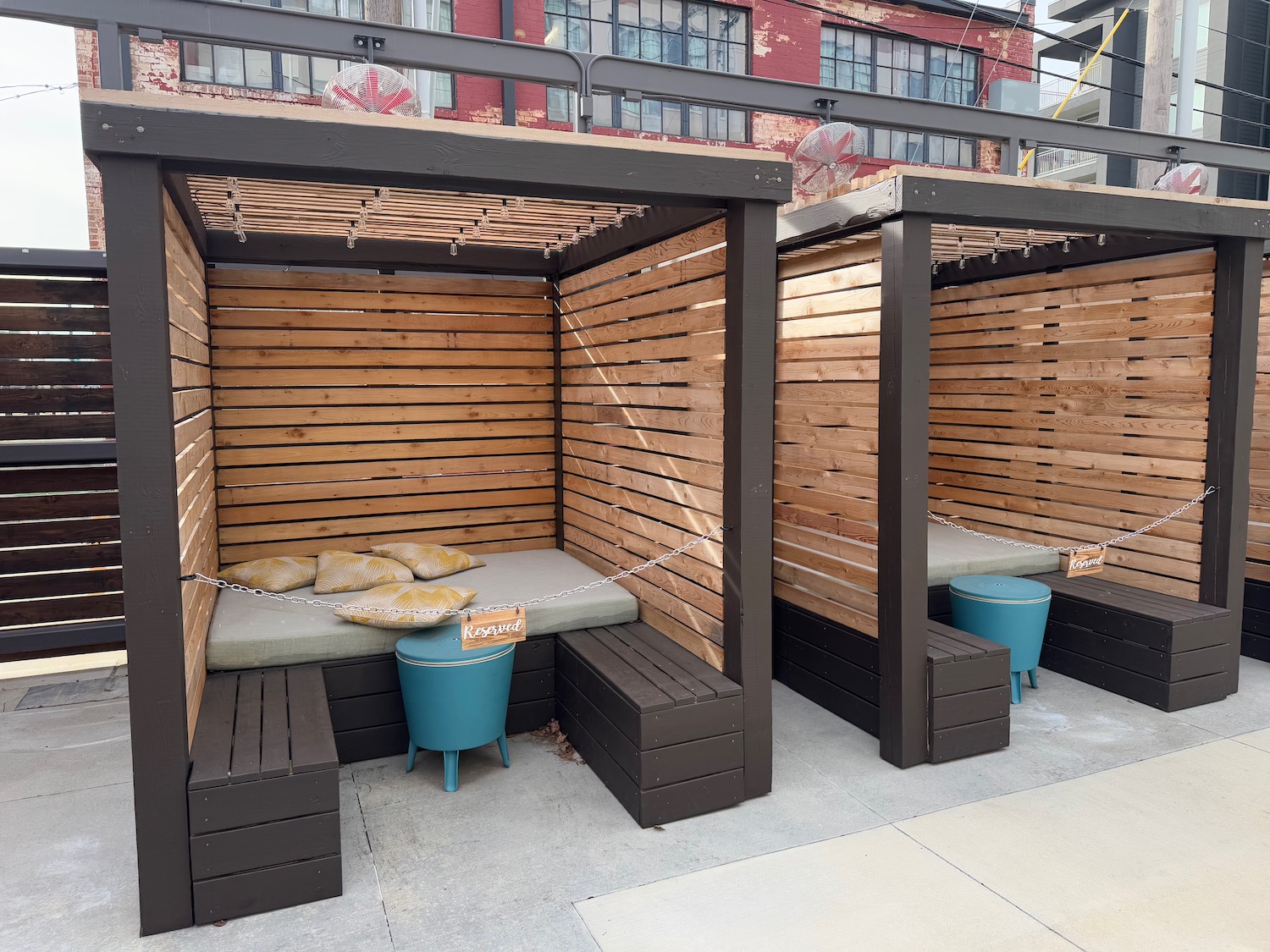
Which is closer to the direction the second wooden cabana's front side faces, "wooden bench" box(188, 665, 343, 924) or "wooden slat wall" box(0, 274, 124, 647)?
the wooden bench

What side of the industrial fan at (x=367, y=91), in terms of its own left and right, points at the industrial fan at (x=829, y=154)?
left

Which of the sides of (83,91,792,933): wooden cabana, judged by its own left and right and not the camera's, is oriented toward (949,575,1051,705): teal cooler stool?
left

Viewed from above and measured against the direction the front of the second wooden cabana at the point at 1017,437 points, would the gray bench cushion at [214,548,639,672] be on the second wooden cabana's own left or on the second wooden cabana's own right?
on the second wooden cabana's own right

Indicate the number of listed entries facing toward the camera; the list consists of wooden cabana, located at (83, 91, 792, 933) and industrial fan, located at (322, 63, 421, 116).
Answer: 2

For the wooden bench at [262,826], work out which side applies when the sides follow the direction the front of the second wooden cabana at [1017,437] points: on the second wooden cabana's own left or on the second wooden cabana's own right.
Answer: on the second wooden cabana's own right

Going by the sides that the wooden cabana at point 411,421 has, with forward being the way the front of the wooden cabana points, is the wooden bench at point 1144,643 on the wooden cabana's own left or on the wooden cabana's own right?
on the wooden cabana's own left

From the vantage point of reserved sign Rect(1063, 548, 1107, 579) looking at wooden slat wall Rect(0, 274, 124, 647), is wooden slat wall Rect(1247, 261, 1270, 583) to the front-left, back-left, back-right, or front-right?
back-right

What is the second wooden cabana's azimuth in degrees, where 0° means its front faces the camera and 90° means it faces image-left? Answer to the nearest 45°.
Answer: approximately 315°

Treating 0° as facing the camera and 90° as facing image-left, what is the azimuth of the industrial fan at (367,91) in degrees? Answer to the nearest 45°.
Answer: approximately 0°

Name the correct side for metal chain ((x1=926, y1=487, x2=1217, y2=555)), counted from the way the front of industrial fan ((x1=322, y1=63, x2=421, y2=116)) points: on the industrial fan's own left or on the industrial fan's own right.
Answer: on the industrial fan's own left
